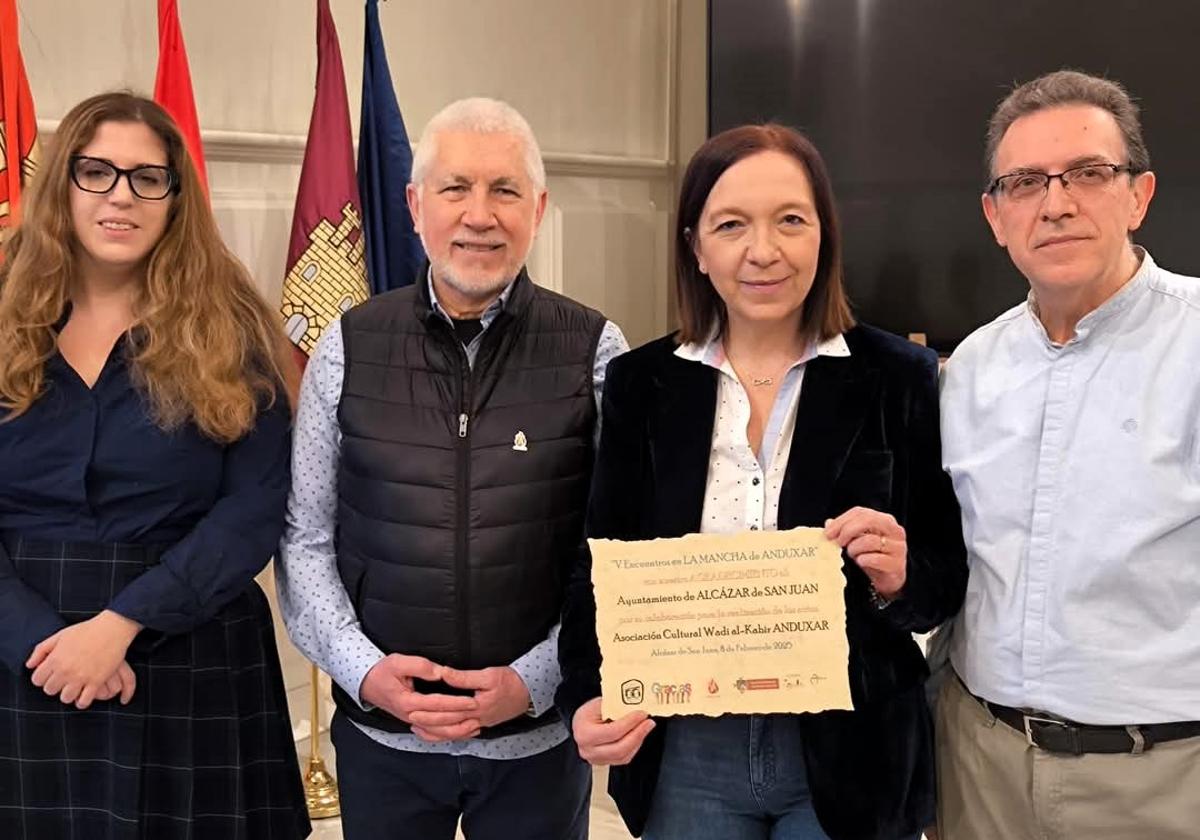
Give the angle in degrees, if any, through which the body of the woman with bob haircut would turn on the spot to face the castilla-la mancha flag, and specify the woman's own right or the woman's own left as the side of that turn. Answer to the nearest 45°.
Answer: approximately 135° to the woman's own right

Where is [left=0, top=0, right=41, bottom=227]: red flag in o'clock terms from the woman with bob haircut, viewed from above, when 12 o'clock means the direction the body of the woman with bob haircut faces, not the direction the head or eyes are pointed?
The red flag is roughly at 4 o'clock from the woman with bob haircut.

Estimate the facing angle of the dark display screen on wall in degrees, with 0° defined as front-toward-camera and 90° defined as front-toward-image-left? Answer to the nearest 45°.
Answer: approximately 0°

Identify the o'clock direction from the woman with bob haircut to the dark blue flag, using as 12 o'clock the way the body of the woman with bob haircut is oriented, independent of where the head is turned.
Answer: The dark blue flag is roughly at 5 o'clock from the woman with bob haircut.

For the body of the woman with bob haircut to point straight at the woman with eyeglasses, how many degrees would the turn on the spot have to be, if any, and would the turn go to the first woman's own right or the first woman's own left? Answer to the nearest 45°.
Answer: approximately 90° to the first woman's own right

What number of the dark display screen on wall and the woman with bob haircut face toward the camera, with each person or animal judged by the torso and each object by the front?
2

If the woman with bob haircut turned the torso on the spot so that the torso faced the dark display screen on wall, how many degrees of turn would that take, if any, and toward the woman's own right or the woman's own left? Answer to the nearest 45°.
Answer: approximately 180°
